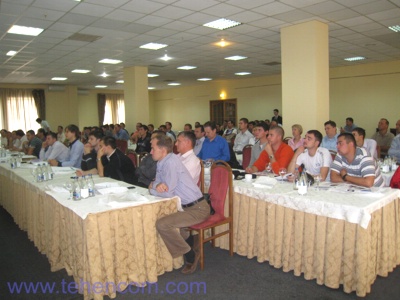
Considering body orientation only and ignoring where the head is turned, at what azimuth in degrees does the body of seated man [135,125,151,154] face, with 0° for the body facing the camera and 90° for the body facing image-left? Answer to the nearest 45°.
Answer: approximately 45°

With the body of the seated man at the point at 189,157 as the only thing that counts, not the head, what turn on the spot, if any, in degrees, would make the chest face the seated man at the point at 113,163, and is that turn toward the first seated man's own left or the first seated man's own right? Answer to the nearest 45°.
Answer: approximately 45° to the first seated man's own right

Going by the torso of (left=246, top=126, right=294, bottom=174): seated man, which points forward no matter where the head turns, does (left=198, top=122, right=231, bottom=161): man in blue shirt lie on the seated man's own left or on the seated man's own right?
on the seated man's own right

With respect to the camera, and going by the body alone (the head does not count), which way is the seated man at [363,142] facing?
to the viewer's left

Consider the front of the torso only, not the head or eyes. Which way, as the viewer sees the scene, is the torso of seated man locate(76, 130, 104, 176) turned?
to the viewer's left

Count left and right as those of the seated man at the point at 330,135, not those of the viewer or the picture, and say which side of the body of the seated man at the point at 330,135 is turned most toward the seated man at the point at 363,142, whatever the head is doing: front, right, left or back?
left

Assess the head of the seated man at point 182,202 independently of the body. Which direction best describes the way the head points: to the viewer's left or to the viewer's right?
to the viewer's left

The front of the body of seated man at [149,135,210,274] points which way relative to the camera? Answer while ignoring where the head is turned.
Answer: to the viewer's left

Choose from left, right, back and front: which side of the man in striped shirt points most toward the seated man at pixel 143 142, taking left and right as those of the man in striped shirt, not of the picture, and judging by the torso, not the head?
right

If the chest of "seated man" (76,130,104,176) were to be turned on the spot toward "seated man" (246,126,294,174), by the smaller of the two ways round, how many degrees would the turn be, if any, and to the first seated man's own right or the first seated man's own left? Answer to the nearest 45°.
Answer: approximately 135° to the first seated man's own left

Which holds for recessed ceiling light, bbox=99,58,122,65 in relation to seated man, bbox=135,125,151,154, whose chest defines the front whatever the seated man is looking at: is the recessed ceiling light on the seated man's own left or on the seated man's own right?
on the seated man's own right
